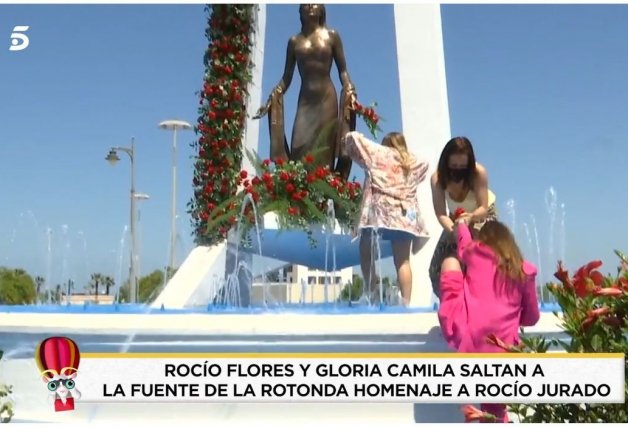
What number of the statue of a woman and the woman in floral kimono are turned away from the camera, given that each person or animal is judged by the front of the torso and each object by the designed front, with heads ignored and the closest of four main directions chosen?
1

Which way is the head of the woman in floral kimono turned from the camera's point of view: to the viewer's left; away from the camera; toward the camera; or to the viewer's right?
away from the camera

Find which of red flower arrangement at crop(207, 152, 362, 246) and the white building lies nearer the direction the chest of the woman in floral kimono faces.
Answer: the white building

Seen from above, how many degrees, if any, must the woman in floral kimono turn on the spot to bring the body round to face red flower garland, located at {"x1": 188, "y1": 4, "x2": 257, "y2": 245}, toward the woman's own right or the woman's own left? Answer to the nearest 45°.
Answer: approximately 45° to the woman's own left

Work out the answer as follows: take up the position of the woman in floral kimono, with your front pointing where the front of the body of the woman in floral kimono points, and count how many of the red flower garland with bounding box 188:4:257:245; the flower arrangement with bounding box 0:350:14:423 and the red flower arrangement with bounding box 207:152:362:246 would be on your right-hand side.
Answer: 0

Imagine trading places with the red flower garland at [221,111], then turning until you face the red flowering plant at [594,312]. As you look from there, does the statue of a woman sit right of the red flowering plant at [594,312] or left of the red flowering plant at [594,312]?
left

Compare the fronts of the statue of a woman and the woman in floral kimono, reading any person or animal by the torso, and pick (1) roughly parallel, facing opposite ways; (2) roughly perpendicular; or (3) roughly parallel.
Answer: roughly parallel, facing opposite ways

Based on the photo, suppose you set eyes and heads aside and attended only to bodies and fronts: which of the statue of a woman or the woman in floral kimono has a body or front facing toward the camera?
the statue of a woman

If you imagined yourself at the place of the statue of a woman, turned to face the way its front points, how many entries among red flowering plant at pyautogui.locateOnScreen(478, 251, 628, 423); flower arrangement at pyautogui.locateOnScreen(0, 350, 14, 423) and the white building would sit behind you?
1

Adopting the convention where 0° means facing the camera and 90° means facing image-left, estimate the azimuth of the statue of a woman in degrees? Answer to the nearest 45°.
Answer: approximately 0°

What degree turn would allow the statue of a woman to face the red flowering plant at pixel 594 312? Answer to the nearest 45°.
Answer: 0° — it already faces it

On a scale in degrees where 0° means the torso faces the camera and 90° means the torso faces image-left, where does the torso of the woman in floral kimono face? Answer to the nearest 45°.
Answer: approximately 180°

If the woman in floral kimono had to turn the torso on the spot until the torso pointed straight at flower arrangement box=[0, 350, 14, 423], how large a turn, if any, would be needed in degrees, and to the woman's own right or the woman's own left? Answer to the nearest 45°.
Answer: approximately 135° to the woman's own left

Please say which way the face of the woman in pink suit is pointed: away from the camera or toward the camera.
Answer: away from the camera

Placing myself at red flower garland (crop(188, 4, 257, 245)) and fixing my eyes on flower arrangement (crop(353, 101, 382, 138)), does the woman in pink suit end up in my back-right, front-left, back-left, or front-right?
front-right

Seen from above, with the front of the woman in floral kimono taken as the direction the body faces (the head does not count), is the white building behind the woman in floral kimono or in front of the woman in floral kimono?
in front

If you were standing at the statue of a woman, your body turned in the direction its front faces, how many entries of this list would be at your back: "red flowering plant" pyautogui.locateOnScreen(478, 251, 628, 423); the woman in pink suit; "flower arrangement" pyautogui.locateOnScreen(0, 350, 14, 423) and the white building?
1
